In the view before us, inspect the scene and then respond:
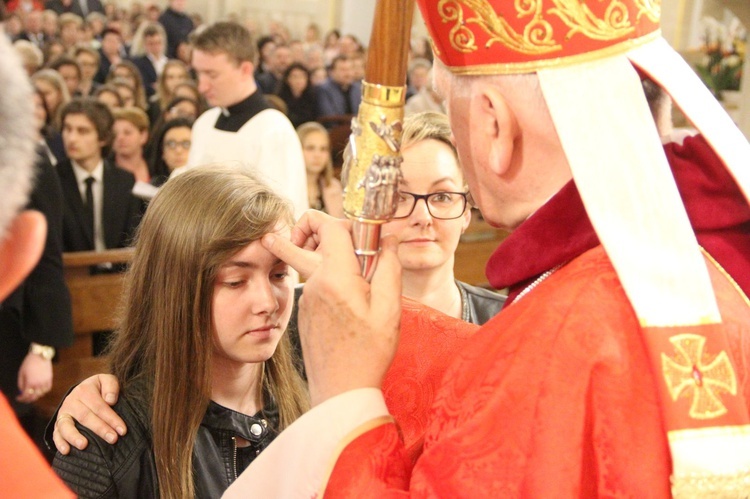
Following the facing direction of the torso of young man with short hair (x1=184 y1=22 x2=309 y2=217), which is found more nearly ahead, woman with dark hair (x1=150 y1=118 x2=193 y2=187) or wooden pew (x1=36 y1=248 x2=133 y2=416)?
the wooden pew

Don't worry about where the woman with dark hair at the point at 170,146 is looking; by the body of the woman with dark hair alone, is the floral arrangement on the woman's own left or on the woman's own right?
on the woman's own left

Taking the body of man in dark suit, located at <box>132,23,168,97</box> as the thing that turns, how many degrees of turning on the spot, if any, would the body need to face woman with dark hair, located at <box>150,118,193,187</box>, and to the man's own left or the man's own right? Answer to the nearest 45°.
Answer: approximately 45° to the man's own right

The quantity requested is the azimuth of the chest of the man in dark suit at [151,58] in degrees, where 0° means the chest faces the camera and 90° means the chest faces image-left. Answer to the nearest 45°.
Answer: approximately 315°

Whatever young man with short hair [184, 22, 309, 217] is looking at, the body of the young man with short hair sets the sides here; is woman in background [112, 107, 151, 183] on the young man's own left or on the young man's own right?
on the young man's own right

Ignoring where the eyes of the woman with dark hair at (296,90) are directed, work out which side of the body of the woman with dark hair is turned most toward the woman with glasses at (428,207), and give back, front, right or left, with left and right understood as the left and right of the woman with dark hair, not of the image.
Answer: front

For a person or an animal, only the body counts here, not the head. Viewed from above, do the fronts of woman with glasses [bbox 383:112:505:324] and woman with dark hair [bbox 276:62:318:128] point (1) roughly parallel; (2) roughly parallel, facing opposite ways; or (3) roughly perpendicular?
roughly parallel

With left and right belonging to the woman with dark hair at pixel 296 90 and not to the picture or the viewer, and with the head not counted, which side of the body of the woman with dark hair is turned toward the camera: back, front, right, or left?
front

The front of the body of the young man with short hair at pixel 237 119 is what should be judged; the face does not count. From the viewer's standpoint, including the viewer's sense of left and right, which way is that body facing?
facing the viewer and to the left of the viewer

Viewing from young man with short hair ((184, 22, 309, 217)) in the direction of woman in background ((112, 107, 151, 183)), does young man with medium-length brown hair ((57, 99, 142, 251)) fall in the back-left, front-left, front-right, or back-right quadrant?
front-left

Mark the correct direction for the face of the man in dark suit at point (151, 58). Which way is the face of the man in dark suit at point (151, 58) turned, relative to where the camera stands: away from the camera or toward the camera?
toward the camera

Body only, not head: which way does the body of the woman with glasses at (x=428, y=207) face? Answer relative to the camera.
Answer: toward the camera

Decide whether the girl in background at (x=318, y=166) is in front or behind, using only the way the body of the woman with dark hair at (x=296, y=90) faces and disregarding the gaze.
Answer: in front

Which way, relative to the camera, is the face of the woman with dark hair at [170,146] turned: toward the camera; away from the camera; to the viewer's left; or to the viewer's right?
toward the camera

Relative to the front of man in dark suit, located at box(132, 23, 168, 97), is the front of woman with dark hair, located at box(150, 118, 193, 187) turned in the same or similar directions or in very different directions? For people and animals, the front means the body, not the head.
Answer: same or similar directions

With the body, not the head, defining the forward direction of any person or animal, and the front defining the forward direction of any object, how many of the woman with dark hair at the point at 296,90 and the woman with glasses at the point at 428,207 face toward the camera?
2

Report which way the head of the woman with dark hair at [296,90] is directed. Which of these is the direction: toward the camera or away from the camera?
toward the camera
